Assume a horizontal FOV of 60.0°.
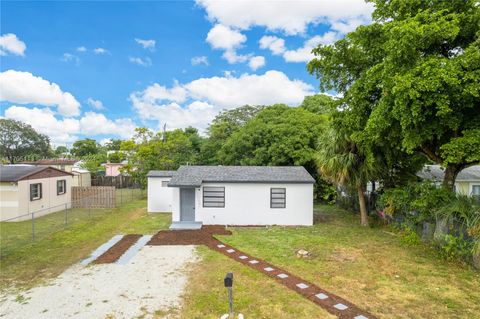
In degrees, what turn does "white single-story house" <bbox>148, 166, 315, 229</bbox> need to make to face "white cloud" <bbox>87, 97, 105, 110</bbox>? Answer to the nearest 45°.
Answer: approximately 135° to its right

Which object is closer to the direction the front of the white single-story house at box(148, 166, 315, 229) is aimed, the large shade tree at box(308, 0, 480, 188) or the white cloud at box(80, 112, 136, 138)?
the large shade tree

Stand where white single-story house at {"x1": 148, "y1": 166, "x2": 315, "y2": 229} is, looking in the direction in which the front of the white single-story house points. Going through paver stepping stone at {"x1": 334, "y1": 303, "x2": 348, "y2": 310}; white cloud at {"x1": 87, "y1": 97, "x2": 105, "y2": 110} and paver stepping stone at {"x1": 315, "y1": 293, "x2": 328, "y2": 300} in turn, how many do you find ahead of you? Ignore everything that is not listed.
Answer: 2

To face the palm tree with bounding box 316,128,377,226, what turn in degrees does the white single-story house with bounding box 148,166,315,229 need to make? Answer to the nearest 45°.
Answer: approximately 90° to its left

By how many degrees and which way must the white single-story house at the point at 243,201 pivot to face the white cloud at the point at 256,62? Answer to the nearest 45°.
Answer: approximately 180°

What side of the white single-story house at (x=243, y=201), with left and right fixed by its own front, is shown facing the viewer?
front

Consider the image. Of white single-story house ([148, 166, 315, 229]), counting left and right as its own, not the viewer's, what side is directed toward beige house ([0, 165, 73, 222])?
right

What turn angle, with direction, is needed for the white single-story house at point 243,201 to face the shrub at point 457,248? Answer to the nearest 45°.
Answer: approximately 45° to its left

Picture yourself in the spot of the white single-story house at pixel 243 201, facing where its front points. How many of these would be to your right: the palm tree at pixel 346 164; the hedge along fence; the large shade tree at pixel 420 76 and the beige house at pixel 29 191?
1

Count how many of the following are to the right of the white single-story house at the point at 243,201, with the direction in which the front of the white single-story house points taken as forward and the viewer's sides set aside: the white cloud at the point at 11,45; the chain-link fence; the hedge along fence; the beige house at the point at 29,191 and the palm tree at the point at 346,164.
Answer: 3

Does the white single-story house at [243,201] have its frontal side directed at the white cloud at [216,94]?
no
